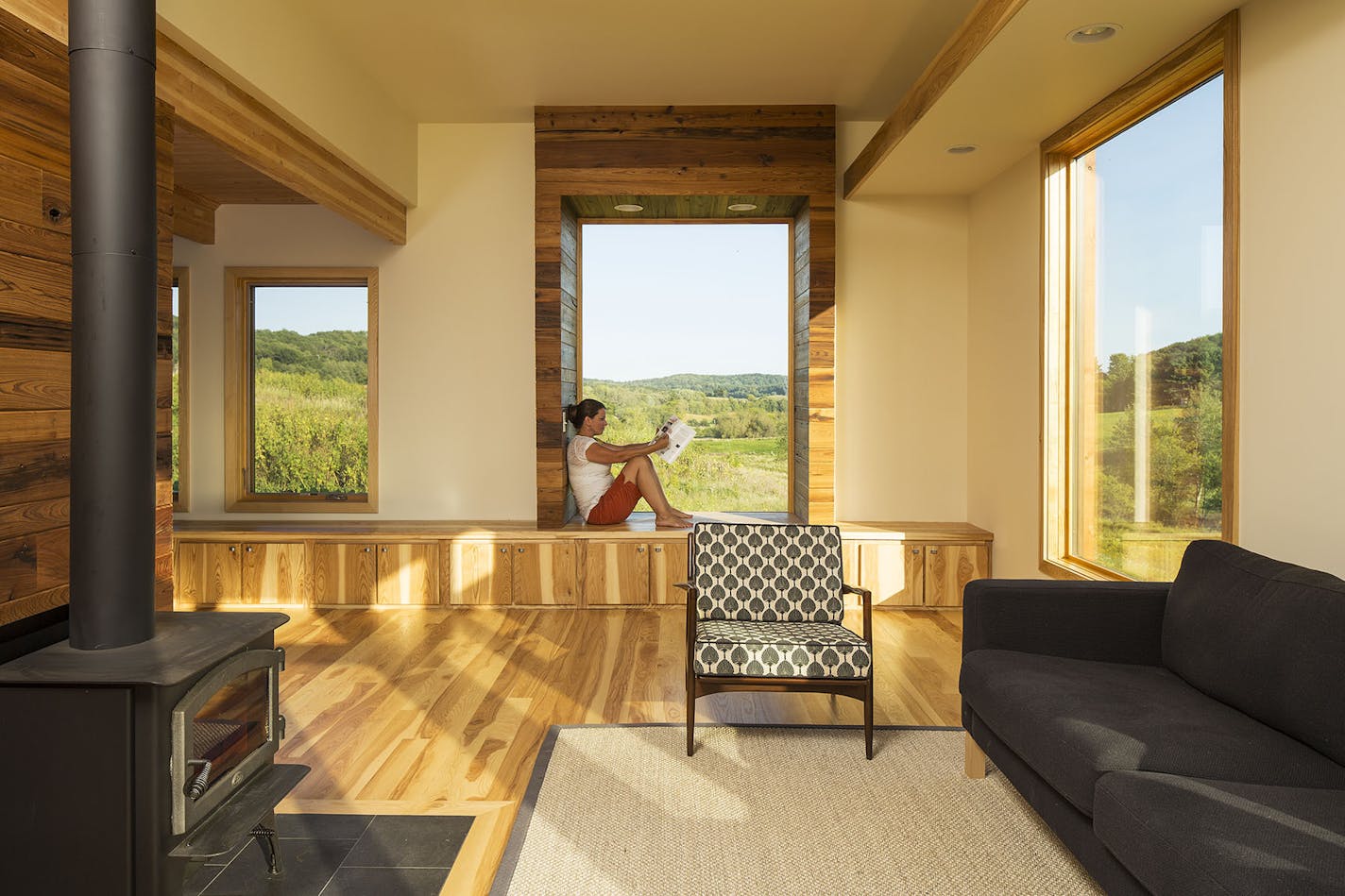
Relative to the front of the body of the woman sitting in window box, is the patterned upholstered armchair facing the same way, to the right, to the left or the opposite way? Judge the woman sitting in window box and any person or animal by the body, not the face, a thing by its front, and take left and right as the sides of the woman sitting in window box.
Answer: to the right

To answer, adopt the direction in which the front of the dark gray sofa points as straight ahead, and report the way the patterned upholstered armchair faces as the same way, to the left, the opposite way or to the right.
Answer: to the left

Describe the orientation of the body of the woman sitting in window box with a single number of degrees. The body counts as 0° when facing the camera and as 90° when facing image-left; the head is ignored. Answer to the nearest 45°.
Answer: approximately 270°

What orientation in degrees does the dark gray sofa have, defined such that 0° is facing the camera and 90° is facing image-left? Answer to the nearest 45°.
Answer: approximately 45°

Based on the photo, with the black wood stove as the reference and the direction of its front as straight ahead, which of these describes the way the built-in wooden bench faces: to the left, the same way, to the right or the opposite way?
to the right

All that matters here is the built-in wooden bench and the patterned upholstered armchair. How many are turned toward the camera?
2

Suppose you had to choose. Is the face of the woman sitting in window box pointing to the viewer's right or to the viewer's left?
to the viewer's right

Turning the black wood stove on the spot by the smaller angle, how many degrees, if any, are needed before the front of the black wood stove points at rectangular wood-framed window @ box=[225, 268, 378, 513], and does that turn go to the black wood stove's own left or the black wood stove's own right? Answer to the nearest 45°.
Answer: approximately 135° to the black wood stove's own left

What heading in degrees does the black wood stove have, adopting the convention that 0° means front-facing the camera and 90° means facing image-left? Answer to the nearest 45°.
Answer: approximately 315°

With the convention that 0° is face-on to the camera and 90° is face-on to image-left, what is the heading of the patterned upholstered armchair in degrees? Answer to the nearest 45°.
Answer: approximately 0°
